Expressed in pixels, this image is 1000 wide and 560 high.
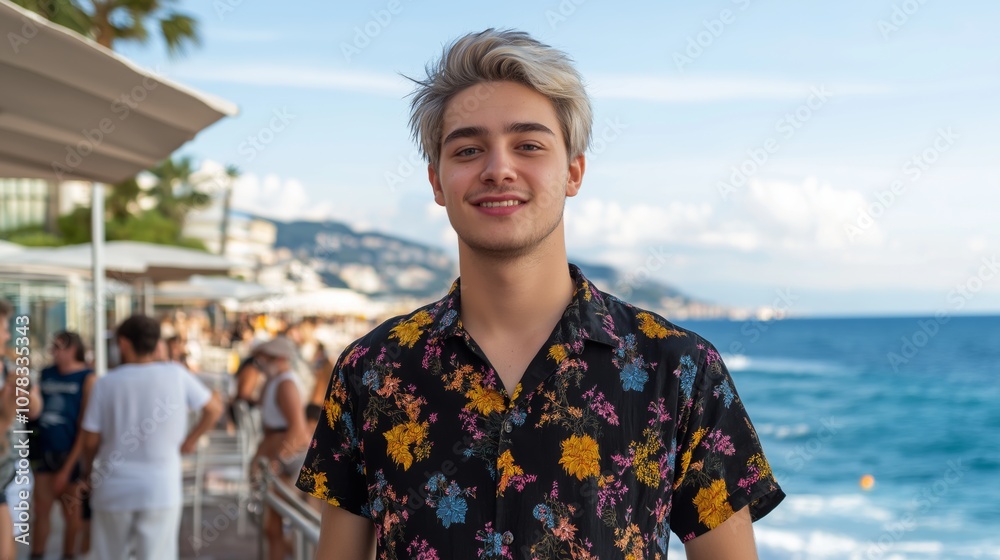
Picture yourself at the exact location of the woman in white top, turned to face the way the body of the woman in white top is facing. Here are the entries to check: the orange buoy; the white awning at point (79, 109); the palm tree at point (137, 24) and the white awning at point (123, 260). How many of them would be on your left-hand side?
1

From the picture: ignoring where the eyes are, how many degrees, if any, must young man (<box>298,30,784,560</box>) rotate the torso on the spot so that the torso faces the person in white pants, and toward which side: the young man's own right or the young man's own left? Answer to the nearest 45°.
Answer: approximately 135° to the young man's own right

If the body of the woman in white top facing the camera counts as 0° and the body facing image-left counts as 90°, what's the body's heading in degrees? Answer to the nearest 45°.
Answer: approximately 90°

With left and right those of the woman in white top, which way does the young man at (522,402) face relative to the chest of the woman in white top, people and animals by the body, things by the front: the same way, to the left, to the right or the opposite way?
to the left

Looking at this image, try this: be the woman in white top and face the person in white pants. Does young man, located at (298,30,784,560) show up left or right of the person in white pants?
left

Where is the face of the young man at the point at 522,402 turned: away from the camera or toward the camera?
toward the camera

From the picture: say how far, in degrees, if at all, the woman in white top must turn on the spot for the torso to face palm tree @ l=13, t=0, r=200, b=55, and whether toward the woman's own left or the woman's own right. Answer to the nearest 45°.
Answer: approximately 90° to the woman's own right

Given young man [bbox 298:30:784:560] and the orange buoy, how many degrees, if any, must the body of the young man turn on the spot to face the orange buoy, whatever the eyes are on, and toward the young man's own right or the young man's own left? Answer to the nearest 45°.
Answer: approximately 180°

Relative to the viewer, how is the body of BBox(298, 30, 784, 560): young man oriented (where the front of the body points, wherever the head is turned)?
toward the camera

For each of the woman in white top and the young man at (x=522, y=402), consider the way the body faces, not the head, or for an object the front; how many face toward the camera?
1

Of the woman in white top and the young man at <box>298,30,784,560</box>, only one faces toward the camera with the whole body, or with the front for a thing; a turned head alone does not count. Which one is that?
the young man

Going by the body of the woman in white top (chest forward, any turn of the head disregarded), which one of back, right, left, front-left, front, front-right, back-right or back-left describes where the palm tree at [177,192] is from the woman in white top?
right
